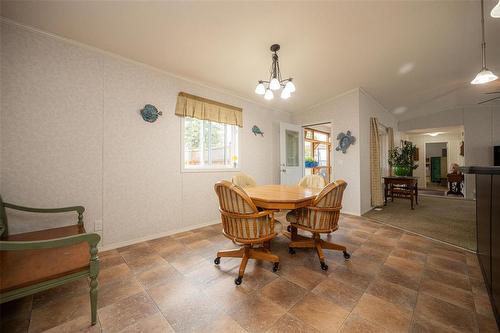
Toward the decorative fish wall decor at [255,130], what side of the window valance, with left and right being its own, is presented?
left

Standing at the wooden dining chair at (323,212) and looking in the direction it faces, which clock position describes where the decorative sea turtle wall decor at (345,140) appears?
The decorative sea turtle wall decor is roughly at 2 o'clock from the wooden dining chair.

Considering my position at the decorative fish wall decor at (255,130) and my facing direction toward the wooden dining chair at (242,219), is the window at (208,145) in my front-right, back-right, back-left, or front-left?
front-right

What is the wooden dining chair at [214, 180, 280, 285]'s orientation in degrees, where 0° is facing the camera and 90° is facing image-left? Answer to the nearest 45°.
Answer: approximately 225°

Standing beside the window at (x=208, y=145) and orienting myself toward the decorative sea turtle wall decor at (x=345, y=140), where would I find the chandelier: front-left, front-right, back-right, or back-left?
front-right

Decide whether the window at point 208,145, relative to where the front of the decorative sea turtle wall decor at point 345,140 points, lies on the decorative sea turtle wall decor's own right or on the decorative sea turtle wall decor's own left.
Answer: on the decorative sea turtle wall decor's own right

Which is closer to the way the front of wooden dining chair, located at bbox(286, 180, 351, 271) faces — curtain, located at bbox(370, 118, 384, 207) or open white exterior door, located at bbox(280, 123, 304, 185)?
the open white exterior door

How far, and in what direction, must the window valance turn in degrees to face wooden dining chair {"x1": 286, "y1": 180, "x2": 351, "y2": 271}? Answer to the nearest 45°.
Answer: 0° — it already faces it

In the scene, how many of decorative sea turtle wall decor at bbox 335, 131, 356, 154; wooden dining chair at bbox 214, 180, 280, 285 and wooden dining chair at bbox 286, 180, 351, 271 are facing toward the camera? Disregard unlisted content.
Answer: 1

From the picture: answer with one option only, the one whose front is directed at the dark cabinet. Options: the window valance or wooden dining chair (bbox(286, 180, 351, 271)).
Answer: the window valance

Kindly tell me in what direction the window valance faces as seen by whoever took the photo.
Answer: facing the viewer and to the right of the viewer

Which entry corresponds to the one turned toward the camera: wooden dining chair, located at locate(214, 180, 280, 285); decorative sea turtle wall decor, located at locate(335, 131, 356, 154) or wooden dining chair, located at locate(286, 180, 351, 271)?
the decorative sea turtle wall decor

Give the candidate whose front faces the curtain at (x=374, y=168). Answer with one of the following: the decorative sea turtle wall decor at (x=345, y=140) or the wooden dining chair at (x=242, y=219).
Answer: the wooden dining chair

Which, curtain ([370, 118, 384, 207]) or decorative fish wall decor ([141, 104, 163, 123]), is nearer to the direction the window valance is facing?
the curtain

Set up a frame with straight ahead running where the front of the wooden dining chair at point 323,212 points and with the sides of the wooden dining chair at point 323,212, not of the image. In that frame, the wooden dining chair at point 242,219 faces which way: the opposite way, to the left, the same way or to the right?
to the right

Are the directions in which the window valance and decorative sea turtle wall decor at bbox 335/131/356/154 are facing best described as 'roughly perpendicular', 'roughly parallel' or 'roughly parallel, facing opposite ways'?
roughly perpendicular
